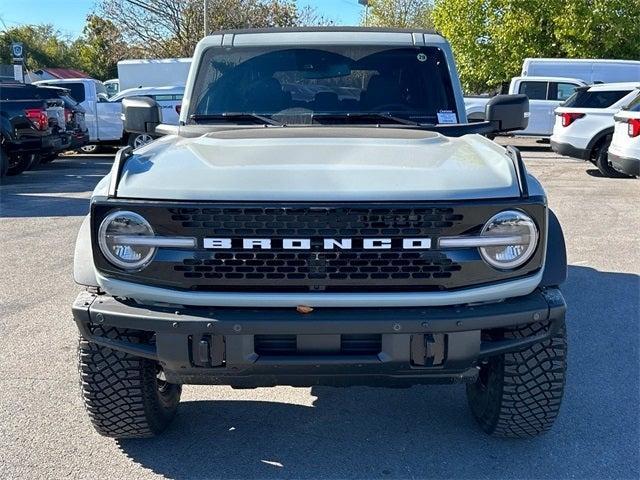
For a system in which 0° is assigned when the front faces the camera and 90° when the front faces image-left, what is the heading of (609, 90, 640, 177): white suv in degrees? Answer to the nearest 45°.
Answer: approximately 225°

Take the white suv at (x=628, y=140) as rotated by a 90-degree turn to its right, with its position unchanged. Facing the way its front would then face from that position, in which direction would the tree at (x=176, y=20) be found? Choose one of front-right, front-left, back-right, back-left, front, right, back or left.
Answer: back

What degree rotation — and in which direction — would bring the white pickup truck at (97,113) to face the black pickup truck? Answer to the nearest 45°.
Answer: approximately 135° to its right

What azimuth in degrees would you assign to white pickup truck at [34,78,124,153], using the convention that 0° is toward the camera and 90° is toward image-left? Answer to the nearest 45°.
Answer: approximately 225°

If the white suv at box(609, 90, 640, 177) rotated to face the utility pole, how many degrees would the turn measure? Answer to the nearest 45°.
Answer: approximately 90° to its left

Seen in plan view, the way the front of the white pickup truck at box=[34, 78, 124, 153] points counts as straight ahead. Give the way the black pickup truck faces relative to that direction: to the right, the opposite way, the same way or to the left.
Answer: to the left

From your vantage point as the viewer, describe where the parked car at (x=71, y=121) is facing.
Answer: facing away from the viewer and to the left of the viewer

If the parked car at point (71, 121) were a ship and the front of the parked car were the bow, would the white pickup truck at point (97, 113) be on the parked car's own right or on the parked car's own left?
on the parked car's own right

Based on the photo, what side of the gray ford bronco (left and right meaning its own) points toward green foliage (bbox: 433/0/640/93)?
back

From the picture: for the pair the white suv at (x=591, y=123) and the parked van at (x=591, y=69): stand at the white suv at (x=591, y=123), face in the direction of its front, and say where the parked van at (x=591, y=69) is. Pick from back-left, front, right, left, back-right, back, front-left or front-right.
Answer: front-left
